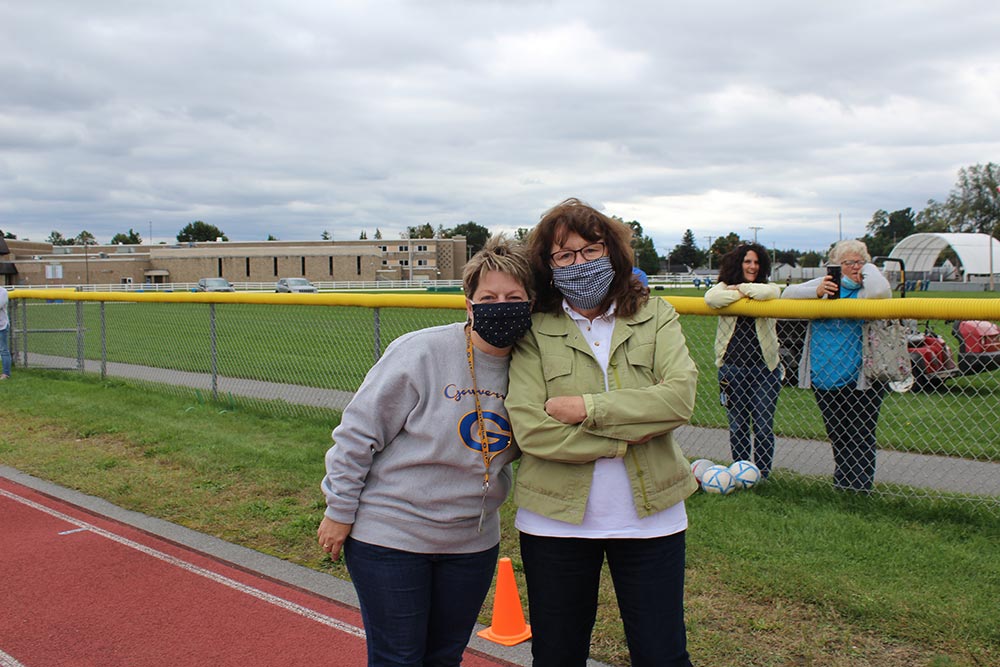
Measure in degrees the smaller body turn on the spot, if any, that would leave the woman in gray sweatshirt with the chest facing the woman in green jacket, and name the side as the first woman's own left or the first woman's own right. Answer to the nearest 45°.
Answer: approximately 45° to the first woman's own left

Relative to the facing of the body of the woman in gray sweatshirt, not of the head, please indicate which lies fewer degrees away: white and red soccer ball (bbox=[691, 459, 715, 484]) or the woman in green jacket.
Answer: the woman in green jacket

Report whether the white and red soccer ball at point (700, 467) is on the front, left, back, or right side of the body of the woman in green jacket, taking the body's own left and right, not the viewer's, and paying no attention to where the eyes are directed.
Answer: back

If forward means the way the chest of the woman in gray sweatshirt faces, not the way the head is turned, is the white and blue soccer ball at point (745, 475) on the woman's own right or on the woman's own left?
on the woman's own left

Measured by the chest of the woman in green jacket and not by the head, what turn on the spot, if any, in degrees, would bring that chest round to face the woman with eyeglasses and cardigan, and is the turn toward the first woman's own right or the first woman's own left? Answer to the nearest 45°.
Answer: approximately 135° to the first woman's own left

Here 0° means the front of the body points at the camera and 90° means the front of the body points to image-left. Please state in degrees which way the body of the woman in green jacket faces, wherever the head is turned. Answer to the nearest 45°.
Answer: approximately 0°

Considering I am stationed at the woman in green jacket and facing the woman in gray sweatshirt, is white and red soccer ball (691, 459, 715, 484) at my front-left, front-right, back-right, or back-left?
back-right

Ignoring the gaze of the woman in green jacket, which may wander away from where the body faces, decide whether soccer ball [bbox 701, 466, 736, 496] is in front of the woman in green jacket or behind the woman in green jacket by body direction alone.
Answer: behind

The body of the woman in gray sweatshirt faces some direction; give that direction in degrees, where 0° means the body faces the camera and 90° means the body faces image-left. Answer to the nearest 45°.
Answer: approximately 315°

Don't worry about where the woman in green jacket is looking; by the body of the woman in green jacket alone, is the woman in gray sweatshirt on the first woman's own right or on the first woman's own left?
on the first woman's own right
